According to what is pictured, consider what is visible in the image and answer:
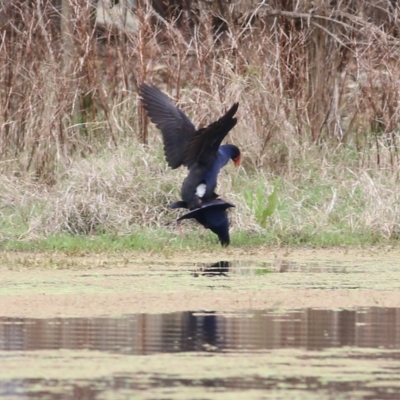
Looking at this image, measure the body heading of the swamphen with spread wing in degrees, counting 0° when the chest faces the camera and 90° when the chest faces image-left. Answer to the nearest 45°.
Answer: approximately 225°

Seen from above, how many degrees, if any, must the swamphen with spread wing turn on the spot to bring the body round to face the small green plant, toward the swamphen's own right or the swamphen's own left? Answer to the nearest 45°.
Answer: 0° — it already faces it
